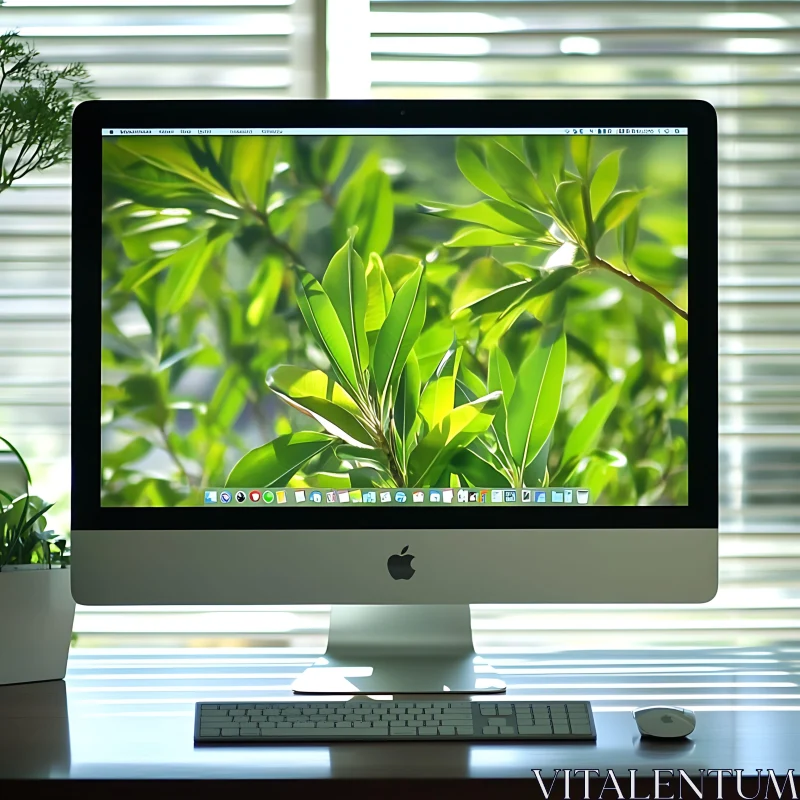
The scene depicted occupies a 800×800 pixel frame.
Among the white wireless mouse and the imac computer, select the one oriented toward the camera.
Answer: the imac computer

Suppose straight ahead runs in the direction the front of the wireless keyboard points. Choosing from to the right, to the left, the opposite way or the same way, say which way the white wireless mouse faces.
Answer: the opposite way

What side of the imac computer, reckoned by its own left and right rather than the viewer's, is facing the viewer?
front

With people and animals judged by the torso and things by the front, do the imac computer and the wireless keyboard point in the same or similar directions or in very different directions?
same or similar directions

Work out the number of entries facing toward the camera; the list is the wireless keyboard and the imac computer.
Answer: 2

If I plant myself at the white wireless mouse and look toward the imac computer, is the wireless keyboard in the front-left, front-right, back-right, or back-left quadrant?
front-left

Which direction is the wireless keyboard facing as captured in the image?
toward the camera

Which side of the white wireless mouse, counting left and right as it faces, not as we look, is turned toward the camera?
back
